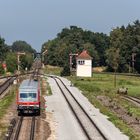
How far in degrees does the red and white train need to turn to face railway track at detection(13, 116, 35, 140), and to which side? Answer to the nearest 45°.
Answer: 0° — it already faces it

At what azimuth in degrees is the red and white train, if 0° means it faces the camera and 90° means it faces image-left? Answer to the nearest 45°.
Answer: approximately 0°
